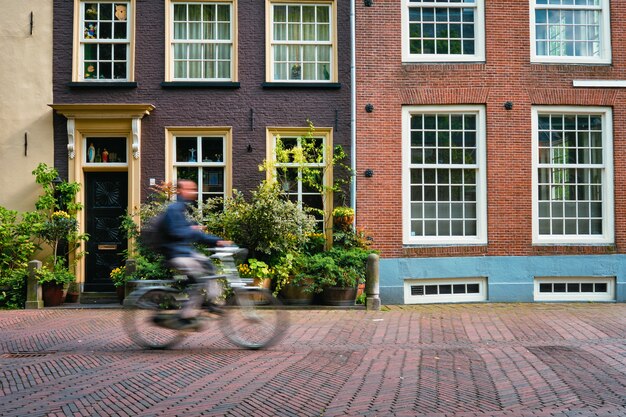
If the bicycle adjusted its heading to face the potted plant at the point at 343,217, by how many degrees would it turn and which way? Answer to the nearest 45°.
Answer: approximately 45° to its left

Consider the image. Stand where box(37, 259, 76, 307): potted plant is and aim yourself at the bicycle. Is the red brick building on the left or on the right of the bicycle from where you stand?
left

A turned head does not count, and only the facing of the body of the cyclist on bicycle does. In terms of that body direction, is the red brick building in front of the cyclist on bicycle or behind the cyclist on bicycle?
in front

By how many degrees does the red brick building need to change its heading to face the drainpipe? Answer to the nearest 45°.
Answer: approximately 90° to its right

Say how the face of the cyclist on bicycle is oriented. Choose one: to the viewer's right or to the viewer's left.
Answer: to the viewer's right

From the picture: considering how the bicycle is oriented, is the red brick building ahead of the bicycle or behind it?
ahead

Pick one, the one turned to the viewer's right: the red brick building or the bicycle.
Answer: the bicycle

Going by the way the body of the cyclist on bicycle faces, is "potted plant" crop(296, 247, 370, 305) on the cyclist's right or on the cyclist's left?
on the cyclist's left

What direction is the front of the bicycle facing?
to the viewer's right

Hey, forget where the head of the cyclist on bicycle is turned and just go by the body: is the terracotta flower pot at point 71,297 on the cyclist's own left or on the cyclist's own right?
on the cyclist's own left

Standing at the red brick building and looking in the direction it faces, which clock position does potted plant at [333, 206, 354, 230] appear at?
The potted plant is roughly at 2 o'clock from the red brick building.

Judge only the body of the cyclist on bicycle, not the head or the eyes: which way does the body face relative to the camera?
to the viewer's right

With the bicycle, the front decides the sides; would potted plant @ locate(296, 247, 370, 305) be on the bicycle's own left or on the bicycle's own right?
on the bicycle's own left

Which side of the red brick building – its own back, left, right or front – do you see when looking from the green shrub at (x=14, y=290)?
right
